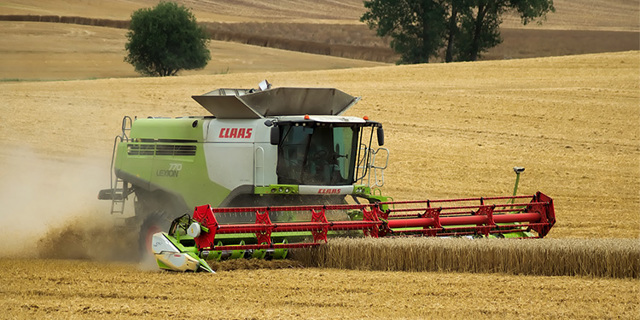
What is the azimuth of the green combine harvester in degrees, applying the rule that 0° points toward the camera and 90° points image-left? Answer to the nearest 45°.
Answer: approximately 315°
